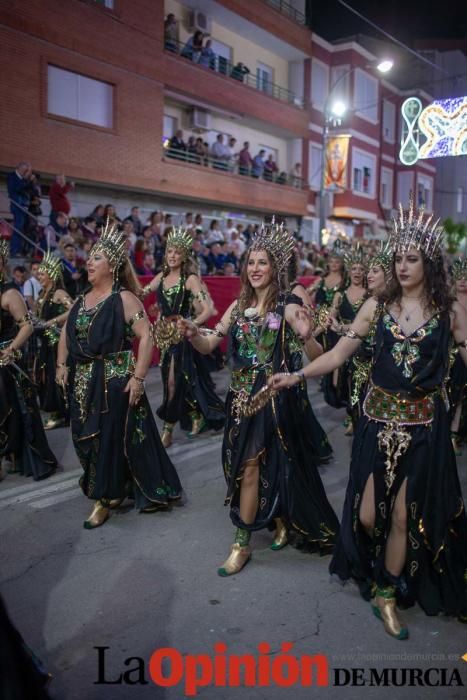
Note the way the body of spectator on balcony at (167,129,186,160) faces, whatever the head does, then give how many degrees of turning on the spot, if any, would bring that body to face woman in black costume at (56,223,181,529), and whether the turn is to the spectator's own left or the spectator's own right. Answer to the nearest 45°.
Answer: approximately 45° to the spectator's own right

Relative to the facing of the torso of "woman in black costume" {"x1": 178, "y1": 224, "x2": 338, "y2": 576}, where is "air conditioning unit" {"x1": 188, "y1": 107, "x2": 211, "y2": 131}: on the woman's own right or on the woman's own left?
on the woman's own right

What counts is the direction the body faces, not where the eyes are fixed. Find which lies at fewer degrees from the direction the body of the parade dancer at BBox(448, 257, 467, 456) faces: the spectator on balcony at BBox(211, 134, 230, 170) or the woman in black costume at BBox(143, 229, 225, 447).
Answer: the woman in black costume

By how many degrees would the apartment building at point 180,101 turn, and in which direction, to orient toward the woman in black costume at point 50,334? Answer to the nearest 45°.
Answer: approximately 45° to its right

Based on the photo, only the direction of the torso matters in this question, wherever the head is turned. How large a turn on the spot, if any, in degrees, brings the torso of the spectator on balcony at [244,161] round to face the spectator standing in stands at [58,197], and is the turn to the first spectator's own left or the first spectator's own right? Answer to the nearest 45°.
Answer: approximately 45° to the first spectator's own right

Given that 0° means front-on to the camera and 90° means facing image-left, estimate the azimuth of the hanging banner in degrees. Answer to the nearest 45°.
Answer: approximately 0°

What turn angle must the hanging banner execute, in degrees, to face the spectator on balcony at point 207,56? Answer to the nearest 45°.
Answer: approximately 45° to its right

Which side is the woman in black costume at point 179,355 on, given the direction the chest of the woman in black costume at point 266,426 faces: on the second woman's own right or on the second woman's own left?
on the second woman's own right

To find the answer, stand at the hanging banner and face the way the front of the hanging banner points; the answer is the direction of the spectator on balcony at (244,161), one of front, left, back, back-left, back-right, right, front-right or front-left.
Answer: front-right

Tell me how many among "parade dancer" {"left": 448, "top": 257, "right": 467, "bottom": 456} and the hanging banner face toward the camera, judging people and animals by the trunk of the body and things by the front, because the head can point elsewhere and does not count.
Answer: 2
